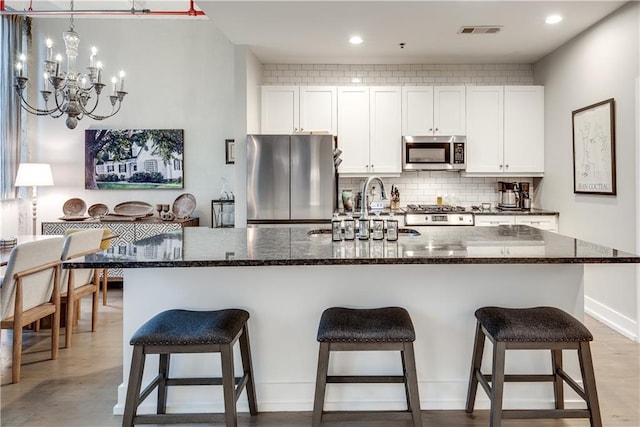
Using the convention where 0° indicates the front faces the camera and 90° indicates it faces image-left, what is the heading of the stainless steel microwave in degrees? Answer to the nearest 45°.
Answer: approximately 0°

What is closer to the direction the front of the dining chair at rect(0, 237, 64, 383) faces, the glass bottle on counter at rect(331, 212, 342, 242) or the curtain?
the curtain

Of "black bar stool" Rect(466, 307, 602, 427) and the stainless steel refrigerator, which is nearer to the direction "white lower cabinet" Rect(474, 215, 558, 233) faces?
the black bar stool

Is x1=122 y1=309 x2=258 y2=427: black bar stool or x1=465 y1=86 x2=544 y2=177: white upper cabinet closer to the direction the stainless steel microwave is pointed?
the black bar stool

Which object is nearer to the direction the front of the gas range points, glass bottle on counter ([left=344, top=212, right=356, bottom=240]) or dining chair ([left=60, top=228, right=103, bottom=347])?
the glass bottle on counter

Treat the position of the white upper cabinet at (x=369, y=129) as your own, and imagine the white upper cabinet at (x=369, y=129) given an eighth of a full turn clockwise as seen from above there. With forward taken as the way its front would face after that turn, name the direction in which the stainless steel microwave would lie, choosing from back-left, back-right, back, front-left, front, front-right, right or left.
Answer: back-left

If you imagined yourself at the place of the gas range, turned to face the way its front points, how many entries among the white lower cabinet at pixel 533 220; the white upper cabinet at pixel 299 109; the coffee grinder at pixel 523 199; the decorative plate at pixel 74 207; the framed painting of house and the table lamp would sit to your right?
4

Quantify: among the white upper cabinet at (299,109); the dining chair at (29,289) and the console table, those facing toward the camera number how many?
2

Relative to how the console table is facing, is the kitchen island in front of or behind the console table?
in front
